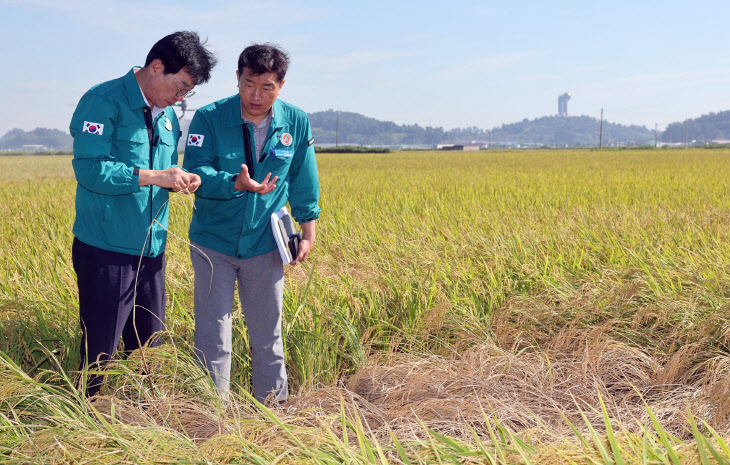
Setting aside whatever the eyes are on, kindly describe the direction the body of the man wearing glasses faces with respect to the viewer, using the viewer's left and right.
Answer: facing the viewer and to the right of the viewer

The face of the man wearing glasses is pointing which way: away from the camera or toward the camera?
toward the camera

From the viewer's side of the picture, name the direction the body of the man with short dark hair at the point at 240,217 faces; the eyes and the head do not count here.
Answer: toward the camera

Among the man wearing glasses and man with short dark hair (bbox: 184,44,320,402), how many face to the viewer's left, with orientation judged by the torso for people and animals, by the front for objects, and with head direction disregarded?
0
